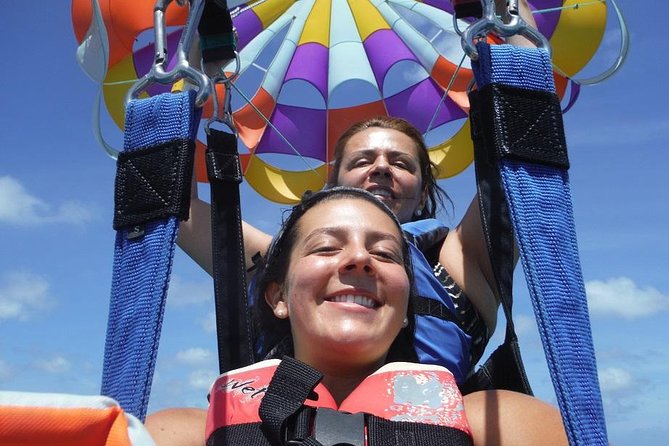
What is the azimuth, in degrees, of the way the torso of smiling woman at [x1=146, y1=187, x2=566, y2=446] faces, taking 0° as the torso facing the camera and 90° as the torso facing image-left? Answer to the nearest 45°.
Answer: approximately 0°
